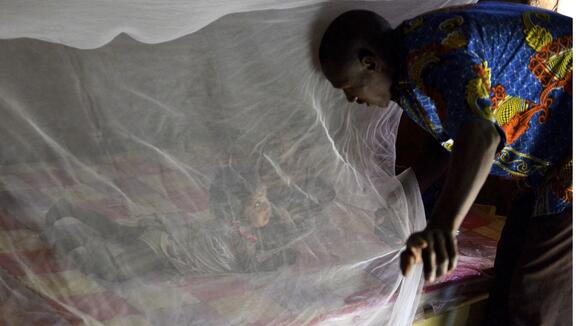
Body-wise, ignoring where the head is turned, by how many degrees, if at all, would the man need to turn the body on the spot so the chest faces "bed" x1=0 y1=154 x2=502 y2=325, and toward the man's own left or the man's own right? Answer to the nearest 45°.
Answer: approximately 45° to the man's own left

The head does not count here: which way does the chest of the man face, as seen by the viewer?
to the viewer's left

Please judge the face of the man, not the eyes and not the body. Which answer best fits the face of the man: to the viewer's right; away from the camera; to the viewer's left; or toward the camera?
to the viewer's left

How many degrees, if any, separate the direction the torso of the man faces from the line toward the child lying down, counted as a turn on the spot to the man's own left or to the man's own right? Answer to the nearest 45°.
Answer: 0° — they already face them
